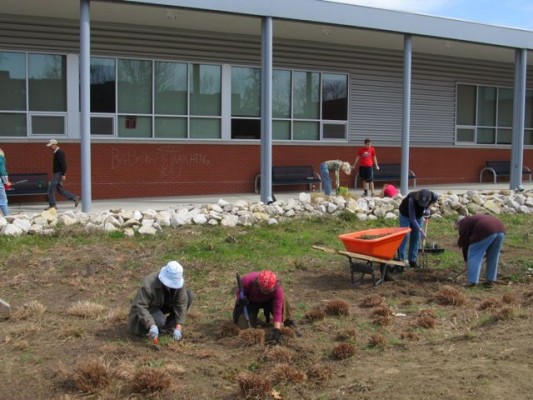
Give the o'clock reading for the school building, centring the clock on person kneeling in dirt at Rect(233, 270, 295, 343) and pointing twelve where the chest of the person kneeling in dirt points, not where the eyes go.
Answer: The school building is roughly at 6 o'clock from the person kneeling in dirt.

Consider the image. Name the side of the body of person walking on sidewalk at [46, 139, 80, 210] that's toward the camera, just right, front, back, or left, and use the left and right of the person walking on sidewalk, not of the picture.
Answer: left

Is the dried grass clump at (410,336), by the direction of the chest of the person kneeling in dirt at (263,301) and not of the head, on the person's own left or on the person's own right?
on the person's own left

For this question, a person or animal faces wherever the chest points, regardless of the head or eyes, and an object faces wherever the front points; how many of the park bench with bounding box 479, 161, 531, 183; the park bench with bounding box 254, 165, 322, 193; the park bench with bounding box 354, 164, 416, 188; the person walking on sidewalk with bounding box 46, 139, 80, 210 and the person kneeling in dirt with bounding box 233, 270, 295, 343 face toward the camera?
4

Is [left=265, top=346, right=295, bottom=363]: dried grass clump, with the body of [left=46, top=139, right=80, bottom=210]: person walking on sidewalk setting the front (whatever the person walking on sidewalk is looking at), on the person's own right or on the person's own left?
on the person's own left

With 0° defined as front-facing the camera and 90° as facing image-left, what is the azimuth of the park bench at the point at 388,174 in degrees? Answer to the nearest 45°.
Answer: approximately 0°

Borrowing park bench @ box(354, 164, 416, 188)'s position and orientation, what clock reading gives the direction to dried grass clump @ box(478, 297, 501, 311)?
The dried grass clump is roughly at 12 o'clock from the park bench.

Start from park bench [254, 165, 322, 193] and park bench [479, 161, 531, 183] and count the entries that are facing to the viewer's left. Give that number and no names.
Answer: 0

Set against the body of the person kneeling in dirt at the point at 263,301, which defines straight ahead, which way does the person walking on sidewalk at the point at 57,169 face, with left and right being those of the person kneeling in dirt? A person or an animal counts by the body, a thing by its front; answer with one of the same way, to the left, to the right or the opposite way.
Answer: to the right

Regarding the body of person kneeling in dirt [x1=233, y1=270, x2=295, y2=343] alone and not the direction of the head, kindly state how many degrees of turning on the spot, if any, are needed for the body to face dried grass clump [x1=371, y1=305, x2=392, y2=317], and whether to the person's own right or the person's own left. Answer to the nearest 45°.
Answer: approximately 135° to the person's own left

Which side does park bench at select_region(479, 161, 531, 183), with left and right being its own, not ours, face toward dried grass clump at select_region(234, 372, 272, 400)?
front
